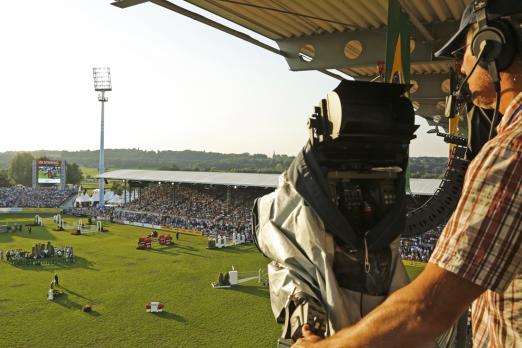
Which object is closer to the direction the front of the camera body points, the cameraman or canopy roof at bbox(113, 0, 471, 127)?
the canopy roof

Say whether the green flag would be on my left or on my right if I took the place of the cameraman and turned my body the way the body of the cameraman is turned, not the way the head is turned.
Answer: on my right

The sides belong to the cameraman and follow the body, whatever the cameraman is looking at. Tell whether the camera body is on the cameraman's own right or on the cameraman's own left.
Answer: on the cameraman's own right

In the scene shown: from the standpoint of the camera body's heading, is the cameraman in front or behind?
behind

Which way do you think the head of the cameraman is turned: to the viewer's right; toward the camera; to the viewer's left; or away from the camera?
to the viewer's left

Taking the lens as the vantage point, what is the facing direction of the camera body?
facing away from the viewer and to the left of the viewer

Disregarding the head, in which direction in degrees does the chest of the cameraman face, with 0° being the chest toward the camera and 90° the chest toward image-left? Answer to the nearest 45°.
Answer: approximately 90°
